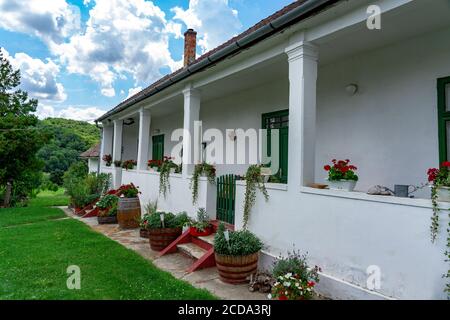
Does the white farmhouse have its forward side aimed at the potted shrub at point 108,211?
no

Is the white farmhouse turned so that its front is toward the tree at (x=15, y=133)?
no

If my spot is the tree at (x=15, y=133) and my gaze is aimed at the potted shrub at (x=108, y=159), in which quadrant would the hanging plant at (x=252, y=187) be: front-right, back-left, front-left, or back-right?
front-right

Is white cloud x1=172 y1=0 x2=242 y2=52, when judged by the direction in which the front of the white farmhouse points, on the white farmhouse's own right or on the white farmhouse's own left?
on the white farmhouse's own right

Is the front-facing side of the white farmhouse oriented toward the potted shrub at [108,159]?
no

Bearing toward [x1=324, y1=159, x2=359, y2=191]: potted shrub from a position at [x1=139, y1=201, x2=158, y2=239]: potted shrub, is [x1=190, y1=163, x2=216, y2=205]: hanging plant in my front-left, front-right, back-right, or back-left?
front-left

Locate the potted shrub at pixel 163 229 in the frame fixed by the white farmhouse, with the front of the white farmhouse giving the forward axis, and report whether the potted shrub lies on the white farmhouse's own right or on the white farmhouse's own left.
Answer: on the white farmhouse's own right
